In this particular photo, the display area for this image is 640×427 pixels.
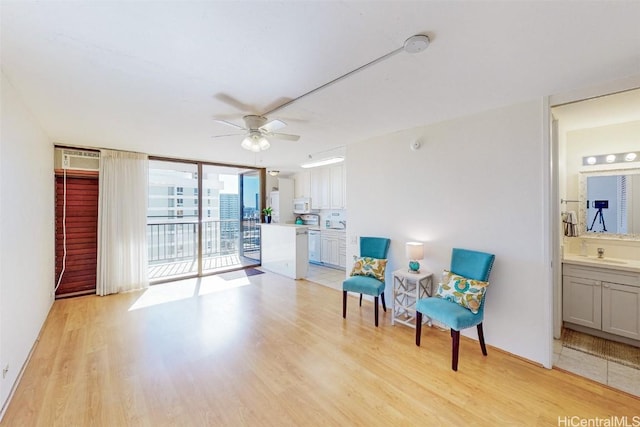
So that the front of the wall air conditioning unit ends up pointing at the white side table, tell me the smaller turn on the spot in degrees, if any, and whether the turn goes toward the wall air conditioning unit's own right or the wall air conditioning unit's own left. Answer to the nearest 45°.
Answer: approximately 45° to the wall air conditioning unit's own left

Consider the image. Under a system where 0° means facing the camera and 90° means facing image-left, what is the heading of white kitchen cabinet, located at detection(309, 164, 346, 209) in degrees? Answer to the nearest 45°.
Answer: approximately 45°

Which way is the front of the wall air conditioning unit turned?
toward the camera

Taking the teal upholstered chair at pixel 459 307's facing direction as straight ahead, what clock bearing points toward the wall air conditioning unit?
The wall air conditioning unit is roughly at 1 o'clock from the teal upholstered chair.

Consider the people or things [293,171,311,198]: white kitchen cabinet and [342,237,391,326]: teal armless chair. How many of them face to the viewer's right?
0

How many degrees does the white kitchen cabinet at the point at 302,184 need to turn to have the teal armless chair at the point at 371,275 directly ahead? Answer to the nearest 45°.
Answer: approximately 45° to its left

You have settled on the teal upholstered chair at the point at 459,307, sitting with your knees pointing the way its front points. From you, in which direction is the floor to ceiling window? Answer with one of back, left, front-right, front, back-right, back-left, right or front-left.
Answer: front-right

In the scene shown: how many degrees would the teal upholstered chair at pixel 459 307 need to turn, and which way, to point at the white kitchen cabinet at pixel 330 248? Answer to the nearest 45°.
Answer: approximately 90° to its right

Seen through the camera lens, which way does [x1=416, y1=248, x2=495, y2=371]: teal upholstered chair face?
facing the viewer and to the left of the viewer

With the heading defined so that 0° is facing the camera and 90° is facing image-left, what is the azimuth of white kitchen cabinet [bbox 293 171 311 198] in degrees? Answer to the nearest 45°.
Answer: approximately 45°

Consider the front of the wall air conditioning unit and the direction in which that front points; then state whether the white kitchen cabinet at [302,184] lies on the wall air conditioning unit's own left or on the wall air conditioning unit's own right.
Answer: on the wall air conditioning unit's own left

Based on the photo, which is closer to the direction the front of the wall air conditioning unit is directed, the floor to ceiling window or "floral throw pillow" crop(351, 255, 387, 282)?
the floral throw pillow

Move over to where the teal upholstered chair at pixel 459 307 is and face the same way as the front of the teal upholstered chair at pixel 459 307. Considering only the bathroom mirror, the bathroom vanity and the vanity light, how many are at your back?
3
